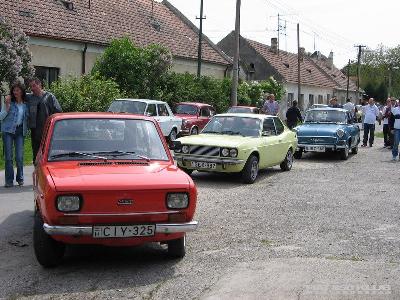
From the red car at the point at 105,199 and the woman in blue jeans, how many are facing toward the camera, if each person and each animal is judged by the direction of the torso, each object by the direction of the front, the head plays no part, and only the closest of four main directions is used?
2

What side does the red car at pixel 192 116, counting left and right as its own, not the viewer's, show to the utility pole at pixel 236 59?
back

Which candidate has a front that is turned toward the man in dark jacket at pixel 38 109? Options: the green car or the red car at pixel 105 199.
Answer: the green car

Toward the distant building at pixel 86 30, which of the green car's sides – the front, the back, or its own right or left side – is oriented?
right

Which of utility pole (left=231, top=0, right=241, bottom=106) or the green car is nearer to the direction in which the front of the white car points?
the green car

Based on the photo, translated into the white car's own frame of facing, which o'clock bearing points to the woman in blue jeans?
The woman in blue jeans is roughly at 11 o'clock from the white car.

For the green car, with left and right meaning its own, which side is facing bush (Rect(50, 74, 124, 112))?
right

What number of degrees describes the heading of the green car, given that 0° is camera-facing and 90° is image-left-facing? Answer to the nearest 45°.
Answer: approximately 45°

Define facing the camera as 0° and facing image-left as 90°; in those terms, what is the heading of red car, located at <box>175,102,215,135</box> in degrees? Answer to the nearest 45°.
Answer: approximately 45°

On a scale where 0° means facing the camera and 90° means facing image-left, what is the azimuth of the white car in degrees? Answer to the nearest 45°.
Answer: approximately 45°

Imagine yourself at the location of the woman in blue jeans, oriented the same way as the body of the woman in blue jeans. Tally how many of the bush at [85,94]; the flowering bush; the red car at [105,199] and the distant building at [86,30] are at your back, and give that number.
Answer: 3

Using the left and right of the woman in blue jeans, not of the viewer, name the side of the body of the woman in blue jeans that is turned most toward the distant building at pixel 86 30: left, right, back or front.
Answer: back

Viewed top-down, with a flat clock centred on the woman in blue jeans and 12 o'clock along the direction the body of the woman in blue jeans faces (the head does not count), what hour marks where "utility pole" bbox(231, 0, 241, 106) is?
The utility pole is roughly at 7 o'clock from the woman in blue jeans.
